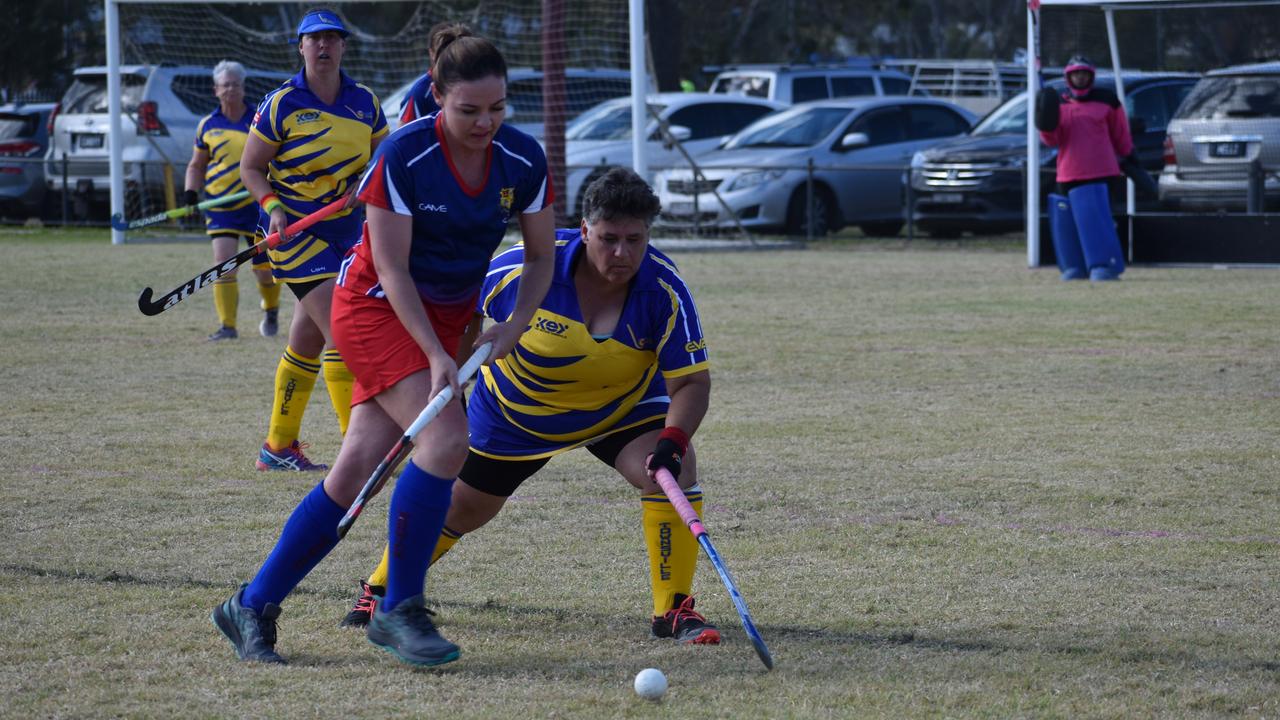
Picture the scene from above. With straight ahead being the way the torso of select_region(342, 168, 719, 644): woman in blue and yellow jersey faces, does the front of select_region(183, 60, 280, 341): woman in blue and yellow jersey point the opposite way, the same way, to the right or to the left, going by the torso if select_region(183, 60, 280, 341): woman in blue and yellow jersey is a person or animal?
the same way

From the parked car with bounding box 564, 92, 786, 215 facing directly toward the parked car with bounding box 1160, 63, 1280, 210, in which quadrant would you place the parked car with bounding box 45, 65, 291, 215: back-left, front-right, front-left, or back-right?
back-right

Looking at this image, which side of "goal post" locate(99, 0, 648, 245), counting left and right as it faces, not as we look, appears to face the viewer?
front

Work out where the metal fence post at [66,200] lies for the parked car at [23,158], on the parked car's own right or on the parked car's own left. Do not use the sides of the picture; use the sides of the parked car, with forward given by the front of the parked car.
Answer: on the parked car's own right

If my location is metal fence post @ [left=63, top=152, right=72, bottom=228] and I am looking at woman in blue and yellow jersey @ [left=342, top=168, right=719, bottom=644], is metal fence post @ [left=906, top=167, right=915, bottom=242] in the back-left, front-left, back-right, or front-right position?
front-left

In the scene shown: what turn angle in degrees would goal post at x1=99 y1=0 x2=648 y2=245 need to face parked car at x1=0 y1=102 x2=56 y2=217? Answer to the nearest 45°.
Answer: approximately 90° to its right

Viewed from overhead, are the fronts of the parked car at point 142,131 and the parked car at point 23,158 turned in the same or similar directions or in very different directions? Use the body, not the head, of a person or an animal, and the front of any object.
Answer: same or similar directions

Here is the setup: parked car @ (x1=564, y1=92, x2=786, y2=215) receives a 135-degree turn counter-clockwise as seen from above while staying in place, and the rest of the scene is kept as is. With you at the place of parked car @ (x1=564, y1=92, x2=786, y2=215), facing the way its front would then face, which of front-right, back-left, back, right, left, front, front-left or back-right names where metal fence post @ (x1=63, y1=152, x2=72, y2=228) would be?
back

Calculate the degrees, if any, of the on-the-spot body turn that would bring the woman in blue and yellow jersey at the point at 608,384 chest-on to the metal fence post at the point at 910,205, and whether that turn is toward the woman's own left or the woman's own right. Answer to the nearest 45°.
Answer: approximately 180°

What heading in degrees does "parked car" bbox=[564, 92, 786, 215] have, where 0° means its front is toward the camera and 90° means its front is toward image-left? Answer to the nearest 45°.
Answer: approximately 45°

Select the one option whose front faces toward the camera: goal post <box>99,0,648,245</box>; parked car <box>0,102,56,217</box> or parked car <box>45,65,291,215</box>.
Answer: the goal post

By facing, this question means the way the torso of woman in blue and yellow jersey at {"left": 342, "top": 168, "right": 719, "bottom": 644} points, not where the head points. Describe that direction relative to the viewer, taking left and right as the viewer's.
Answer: facing the viewer

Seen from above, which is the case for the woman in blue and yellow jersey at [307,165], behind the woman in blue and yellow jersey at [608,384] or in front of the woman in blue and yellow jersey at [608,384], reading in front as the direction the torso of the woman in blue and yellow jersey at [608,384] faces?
behind

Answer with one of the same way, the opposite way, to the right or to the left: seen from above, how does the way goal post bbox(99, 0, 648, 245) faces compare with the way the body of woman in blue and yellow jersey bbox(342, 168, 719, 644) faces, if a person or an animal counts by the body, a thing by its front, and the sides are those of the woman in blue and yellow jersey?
the same way

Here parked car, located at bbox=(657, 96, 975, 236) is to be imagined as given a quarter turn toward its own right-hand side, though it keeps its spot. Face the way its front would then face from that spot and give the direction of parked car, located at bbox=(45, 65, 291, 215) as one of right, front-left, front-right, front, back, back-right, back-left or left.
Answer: front-left

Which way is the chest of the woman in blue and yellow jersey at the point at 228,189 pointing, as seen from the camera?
toward the camera
